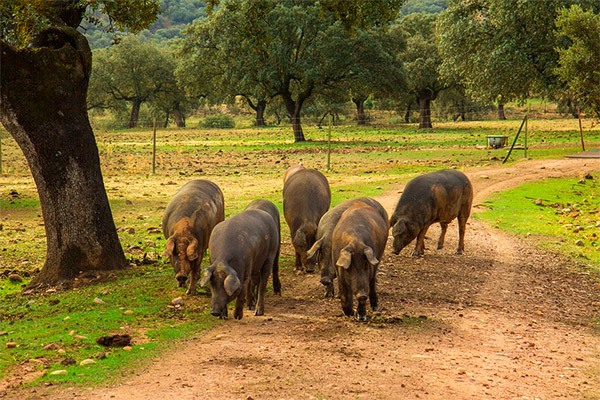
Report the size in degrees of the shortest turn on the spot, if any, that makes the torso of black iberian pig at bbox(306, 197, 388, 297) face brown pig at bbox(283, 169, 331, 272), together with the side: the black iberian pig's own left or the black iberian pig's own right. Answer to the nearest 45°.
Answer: approximately 135° to the black iberian pig's own right

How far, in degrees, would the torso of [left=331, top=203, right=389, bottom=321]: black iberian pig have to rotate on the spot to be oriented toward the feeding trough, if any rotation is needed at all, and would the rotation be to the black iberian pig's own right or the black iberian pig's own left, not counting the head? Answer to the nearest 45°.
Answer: approximately 180°

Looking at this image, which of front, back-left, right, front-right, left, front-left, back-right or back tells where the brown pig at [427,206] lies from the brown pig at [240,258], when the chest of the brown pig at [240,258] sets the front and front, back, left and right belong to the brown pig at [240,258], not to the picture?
back

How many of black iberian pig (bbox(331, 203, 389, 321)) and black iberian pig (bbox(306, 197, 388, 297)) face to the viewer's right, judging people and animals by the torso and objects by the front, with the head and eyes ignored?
0

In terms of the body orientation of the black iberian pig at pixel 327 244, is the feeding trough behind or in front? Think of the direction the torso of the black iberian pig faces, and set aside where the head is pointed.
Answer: behind

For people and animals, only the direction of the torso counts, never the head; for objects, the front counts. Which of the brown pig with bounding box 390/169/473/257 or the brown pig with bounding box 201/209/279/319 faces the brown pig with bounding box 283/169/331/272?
the brown pig with bounding box 390/169/473/257

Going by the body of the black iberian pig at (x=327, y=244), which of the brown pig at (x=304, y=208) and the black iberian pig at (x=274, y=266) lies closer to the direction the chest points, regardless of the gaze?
the black iberian pig

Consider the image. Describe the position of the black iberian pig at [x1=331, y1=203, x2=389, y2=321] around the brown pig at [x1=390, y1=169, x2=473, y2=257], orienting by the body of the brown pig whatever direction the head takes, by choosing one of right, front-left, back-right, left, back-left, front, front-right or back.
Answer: front-left

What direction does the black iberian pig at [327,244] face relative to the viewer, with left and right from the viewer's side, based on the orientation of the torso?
facing the viewer and to the left of the viewer

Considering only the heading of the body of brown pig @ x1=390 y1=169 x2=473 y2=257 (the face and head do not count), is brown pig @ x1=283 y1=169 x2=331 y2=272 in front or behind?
in front
